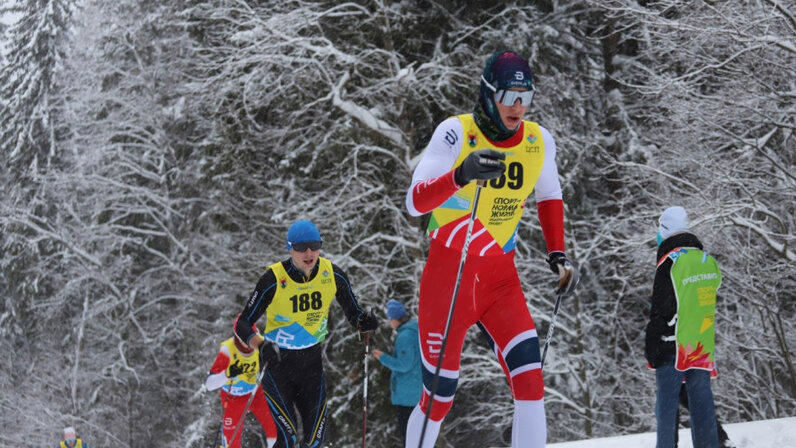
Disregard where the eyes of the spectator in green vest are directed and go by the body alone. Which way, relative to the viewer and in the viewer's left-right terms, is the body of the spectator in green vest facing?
facing away from the viewer and to the left of the viewer

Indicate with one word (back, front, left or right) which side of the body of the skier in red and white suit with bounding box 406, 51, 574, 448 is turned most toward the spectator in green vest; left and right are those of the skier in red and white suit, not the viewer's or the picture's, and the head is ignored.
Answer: back

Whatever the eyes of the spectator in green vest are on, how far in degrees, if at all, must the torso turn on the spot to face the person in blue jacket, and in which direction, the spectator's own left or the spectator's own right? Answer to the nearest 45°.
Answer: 0° — they already face them

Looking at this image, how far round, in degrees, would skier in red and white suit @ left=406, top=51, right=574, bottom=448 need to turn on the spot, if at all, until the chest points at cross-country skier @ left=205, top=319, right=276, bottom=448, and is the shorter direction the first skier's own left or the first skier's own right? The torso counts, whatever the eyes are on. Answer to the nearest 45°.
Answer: approximately 180°
